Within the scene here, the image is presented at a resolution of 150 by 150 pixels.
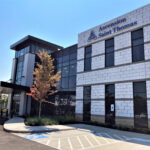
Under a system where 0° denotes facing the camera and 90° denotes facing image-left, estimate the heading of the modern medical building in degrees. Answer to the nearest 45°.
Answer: approximately 45°
